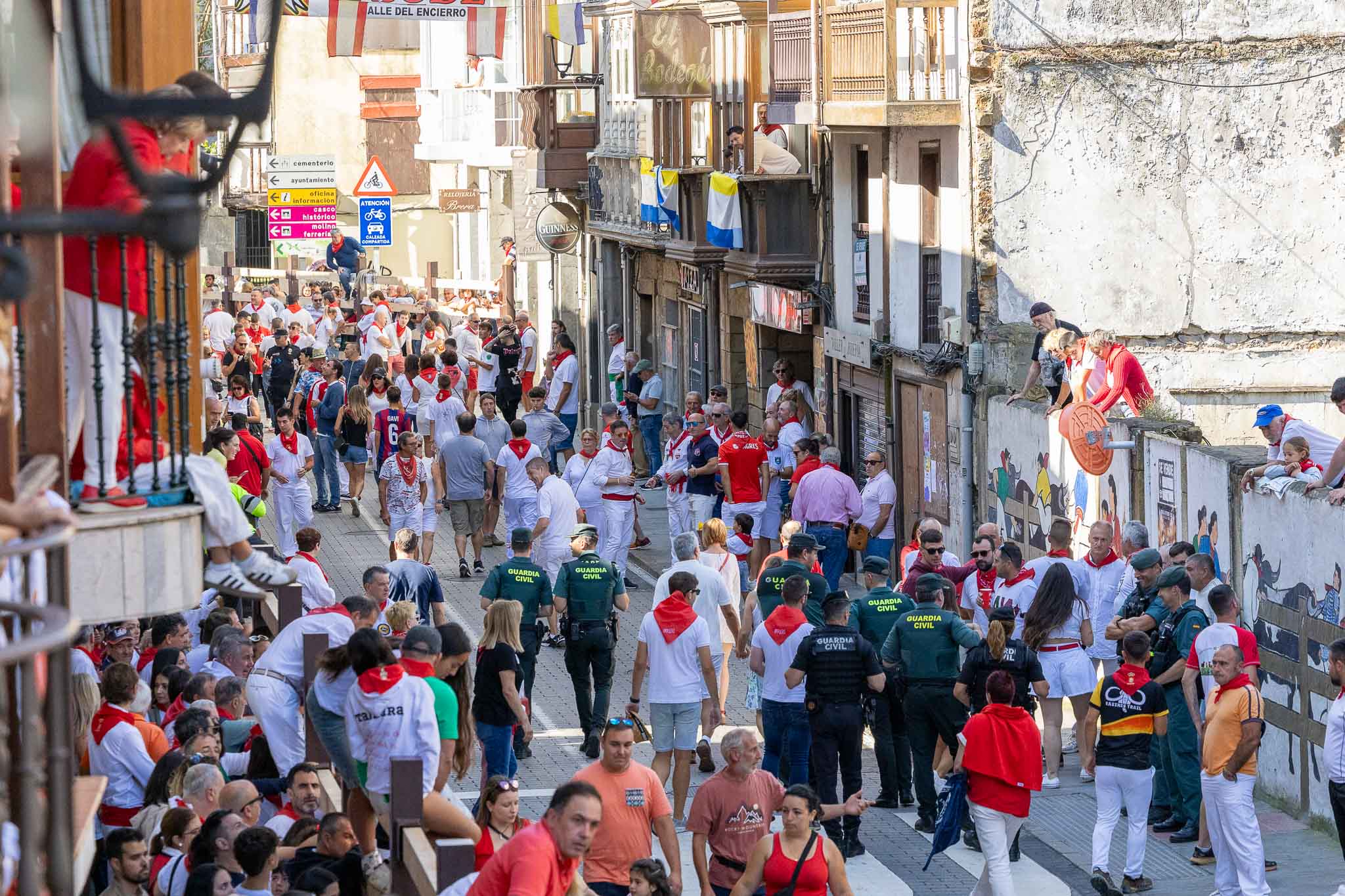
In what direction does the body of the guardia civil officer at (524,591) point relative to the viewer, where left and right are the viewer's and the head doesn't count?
facing away from the viewer

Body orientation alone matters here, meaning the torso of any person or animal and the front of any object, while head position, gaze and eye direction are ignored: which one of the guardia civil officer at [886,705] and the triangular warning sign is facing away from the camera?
the guardia civil officer

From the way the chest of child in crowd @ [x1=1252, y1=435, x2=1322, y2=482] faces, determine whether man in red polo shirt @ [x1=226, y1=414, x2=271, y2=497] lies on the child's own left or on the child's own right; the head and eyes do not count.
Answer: on the child's own right

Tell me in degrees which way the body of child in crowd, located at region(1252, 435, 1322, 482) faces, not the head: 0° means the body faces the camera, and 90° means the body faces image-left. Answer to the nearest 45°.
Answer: approximately 45°

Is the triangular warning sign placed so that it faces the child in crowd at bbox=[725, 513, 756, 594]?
yes

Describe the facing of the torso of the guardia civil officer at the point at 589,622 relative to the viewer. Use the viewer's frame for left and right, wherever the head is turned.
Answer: facing away from the viewer

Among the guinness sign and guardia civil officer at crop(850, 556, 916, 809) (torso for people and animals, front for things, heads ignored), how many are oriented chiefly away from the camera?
1

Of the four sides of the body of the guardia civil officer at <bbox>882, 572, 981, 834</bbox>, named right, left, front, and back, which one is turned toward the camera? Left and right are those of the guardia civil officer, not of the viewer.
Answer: back

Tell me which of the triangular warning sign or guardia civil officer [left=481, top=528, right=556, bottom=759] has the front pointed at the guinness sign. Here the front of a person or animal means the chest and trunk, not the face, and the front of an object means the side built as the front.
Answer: the guardia civil officer
